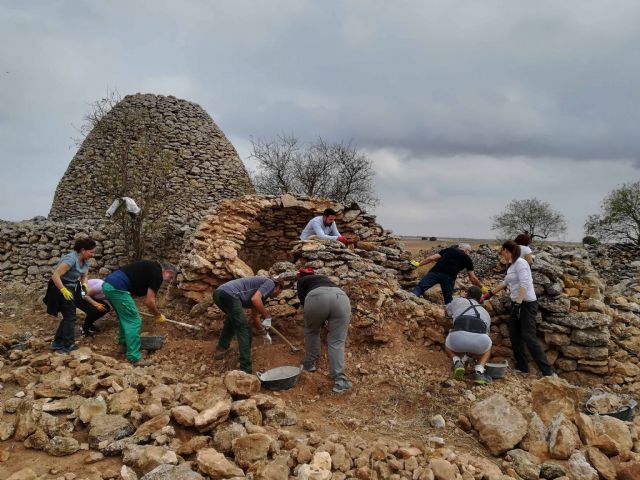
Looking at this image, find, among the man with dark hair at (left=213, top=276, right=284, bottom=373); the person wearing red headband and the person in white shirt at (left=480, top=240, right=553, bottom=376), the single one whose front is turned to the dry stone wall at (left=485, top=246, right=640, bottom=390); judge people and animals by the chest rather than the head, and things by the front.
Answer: the man with dark hair

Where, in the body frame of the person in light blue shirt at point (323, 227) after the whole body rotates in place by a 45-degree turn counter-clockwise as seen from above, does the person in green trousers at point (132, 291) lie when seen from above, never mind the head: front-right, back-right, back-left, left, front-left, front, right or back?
back-right

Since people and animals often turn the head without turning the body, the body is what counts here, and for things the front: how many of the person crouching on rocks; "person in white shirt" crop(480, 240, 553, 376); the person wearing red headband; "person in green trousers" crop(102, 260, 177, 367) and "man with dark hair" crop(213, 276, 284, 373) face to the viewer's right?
2

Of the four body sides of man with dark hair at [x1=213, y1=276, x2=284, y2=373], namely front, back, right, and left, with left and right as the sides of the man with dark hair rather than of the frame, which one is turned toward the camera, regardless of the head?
right

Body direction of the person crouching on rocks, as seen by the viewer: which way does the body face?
away from the camera

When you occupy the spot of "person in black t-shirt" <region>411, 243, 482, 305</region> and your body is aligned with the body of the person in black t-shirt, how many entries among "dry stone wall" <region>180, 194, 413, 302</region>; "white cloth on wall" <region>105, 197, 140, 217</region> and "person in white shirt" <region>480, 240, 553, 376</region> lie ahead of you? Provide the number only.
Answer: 1

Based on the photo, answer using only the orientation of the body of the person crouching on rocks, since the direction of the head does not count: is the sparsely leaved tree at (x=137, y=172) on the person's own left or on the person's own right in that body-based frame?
on the person's own left

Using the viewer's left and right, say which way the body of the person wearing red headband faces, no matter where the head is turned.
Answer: facing away from the viewer and to the left of the viewer

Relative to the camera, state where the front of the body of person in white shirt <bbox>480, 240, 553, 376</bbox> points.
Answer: to the viewer's left

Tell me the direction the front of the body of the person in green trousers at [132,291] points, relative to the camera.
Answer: to the viewer's right

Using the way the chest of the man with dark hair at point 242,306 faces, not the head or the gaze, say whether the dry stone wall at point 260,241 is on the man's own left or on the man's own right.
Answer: on the man's own left

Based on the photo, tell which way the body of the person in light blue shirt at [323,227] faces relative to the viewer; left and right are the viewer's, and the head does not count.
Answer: facing the viewer and to the right of the viewer
